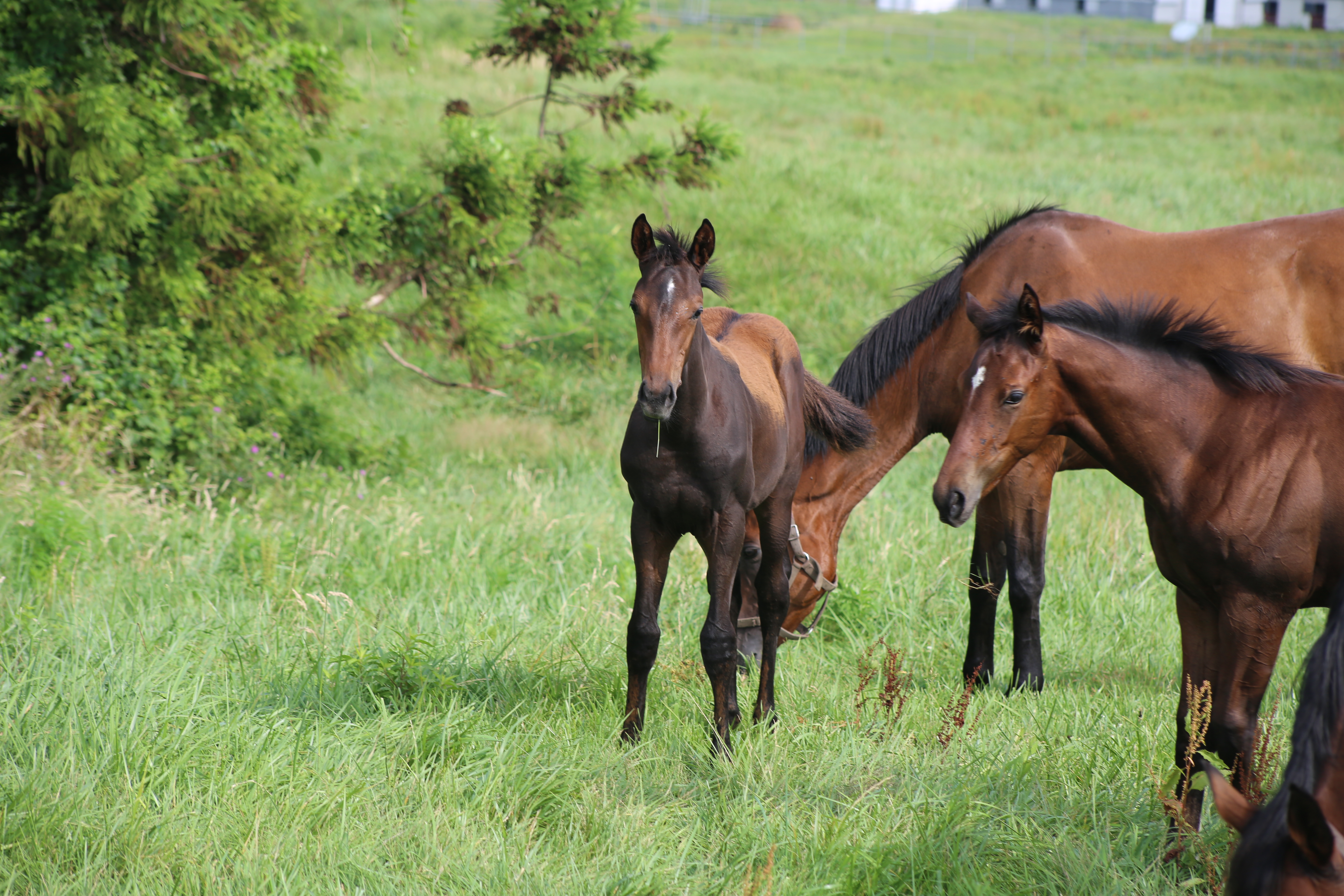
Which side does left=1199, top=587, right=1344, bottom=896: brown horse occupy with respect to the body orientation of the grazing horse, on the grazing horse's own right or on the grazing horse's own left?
on the grazing horse's own left

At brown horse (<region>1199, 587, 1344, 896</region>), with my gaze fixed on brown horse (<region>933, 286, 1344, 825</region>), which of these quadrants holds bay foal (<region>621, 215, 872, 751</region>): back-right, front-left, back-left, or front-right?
front-left

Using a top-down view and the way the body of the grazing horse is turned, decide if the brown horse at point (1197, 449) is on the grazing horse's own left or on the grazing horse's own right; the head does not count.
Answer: on the grazing horse's own left
